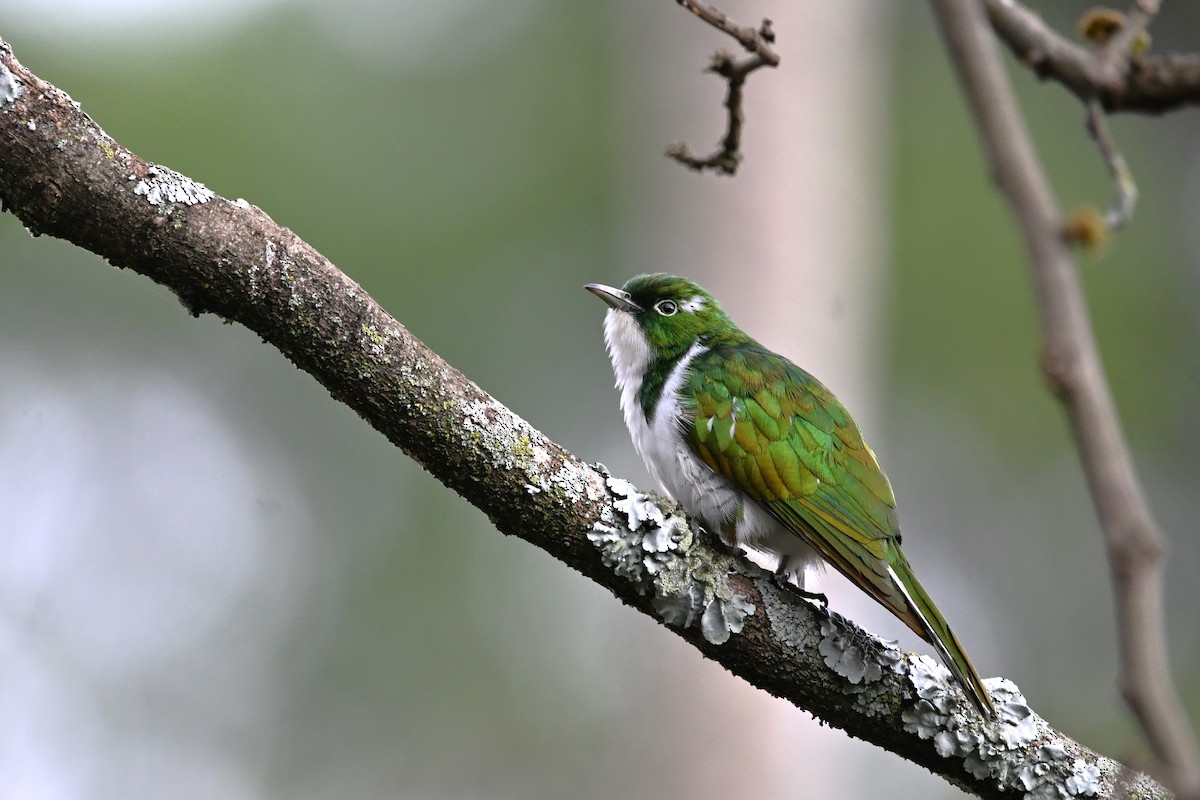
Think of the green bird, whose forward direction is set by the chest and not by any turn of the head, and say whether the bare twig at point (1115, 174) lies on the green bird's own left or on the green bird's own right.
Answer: on the green bird's own right

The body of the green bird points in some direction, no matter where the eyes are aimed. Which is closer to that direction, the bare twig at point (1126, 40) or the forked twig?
the forked twig

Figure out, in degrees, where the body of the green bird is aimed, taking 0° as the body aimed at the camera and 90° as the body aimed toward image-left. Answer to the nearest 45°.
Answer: approximately 90°
